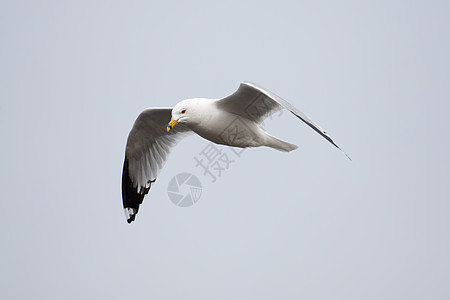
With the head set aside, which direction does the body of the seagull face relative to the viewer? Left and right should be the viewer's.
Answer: facing the viewer and to the left of the viewer
